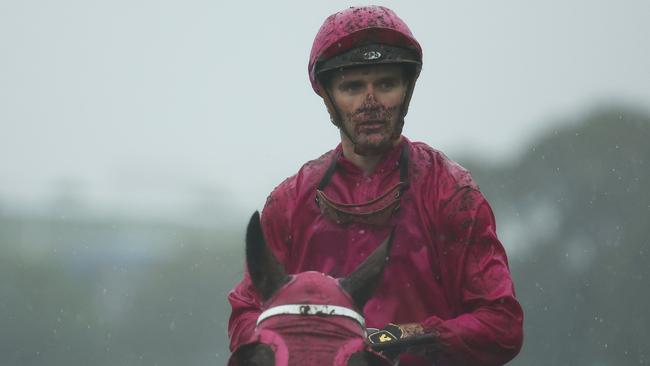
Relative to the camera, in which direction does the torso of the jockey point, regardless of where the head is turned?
toward the camera
